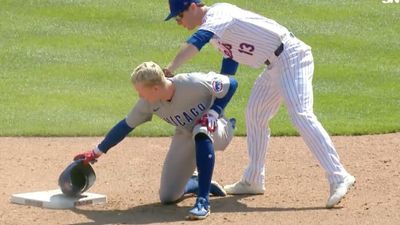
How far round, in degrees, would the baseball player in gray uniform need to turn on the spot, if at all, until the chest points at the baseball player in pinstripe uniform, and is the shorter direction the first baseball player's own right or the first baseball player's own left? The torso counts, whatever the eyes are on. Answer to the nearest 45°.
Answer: approximately 135° to the first baseball player's own left

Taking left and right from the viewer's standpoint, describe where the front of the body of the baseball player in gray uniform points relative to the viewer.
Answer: facing the viewer and to the left of the viewer

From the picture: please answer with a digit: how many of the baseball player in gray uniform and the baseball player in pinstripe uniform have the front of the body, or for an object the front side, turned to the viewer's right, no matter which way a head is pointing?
0

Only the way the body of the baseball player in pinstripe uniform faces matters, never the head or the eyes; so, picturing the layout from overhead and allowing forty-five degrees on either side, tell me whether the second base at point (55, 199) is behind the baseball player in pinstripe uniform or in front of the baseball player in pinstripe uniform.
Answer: in front

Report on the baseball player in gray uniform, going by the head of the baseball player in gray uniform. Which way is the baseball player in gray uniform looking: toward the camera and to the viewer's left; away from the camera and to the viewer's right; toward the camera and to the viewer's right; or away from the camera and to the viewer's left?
toward the camera and to the viewer's left

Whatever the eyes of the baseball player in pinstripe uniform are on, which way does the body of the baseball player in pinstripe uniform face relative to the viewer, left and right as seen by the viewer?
facing to the left of the viewer

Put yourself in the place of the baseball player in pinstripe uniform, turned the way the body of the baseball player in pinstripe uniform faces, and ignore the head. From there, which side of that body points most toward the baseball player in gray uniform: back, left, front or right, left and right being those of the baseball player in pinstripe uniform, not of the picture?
front
